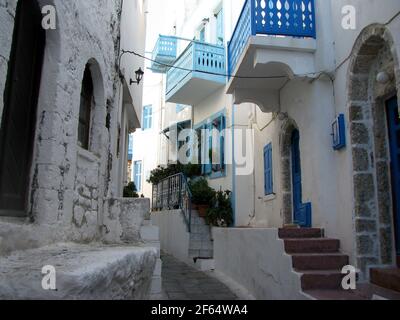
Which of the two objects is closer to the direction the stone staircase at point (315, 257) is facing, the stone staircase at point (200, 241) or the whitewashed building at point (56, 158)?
the whitewashed building

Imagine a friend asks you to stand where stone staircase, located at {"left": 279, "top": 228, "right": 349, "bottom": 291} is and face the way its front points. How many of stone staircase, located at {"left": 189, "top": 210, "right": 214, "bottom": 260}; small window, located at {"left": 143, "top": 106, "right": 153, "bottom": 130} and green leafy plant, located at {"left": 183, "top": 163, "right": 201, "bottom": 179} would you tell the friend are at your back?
3

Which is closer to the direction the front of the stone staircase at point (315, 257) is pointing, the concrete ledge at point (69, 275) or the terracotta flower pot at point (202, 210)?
the concrete ledge

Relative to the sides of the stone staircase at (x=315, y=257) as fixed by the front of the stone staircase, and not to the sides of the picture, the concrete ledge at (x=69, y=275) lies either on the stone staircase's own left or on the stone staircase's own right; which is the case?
on the stone staircase's own right

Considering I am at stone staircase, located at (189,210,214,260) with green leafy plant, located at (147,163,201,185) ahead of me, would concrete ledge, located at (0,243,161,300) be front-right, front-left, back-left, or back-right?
back-left

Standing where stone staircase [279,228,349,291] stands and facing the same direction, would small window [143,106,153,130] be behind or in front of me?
behind

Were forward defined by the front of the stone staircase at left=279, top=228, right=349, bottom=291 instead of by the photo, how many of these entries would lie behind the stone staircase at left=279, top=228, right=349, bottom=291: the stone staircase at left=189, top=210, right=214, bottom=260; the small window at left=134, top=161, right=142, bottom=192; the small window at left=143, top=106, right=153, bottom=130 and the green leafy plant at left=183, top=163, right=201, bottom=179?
4

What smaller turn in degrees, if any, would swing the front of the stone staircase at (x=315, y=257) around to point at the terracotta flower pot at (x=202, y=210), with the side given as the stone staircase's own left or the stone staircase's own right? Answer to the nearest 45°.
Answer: approximately 180°

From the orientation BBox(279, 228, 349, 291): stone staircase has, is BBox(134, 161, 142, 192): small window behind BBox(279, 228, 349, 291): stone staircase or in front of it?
behind

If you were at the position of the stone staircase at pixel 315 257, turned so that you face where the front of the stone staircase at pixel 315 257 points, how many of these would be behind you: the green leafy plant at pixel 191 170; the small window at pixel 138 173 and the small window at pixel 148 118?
3

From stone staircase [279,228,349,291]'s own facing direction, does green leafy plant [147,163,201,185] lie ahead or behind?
behind

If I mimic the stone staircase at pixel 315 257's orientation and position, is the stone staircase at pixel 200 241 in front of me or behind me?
behind
